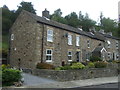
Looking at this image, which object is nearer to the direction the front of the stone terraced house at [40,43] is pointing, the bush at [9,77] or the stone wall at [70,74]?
the stone wall

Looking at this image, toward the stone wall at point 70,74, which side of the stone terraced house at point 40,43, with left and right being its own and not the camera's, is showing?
front

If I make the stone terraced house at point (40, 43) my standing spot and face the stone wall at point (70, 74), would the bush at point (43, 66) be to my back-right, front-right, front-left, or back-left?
front-right

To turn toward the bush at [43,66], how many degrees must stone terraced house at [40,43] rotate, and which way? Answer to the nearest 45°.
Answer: approximately 45° to its right

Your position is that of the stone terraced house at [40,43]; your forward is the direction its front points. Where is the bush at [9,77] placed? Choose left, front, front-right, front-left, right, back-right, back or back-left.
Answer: front-right

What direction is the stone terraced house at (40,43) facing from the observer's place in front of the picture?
facing the viewer and to the right of the viewer
